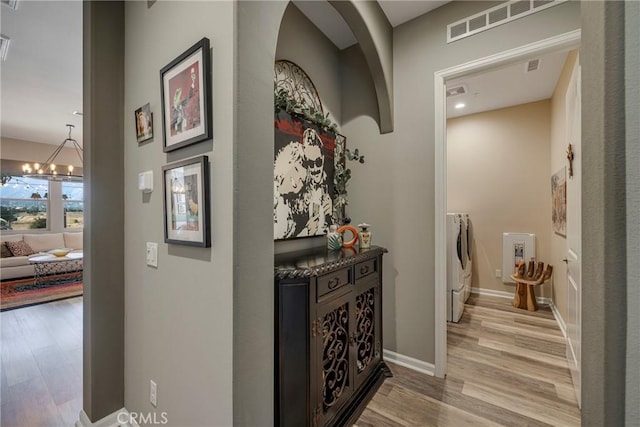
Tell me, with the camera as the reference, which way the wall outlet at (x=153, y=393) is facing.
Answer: facing the viewer and to the left of the viewer

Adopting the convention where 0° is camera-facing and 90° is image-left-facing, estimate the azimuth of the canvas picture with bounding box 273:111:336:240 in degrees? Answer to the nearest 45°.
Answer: approximately 315°

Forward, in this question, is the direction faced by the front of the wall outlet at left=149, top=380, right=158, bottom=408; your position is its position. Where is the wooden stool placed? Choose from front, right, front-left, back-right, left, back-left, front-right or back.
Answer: back-left

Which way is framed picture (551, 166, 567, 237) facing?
to the viewer's left

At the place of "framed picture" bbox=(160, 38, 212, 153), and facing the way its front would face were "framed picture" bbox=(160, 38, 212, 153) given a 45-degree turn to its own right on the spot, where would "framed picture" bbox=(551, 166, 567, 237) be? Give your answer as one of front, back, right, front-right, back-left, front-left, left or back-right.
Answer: back

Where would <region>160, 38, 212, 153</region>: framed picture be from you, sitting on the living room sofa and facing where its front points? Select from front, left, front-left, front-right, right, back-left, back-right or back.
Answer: front

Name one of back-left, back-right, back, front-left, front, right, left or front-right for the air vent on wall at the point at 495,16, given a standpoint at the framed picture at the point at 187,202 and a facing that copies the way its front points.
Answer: back-left

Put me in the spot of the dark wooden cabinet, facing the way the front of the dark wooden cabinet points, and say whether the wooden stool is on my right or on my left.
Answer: on my left

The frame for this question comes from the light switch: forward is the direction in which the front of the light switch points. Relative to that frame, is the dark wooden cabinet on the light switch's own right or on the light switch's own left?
on the light switch's own left

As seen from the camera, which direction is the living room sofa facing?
toward the camera

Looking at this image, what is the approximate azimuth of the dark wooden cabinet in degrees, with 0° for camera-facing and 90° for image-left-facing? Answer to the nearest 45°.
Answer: approximately 315°

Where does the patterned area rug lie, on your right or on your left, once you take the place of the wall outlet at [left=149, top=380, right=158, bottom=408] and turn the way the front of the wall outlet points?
on your right
